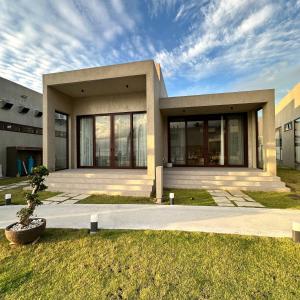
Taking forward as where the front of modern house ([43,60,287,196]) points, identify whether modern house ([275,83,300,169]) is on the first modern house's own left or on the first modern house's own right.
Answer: on the first modern house's own left

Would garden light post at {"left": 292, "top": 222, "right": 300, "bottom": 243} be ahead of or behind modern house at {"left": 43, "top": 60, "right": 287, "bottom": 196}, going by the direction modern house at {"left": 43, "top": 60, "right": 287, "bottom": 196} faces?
ahead

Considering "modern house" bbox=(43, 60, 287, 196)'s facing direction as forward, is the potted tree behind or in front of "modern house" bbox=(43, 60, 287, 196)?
in front

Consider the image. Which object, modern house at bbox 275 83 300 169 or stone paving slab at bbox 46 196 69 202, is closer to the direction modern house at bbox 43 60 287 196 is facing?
the stone paving slab

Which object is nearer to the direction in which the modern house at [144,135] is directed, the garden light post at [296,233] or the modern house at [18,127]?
the garden light post

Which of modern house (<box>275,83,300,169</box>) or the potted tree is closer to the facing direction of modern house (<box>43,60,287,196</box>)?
the potted tree

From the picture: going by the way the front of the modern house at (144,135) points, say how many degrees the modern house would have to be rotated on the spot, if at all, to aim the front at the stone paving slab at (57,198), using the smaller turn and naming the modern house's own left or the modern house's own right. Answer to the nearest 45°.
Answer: approximately 45° to the modern house's own right

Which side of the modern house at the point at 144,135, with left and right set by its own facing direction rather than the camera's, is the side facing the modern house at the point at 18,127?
right

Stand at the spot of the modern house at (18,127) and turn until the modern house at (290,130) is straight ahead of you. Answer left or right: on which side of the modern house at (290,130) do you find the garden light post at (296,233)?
right

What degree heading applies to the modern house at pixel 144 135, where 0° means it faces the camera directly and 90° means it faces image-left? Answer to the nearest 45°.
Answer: approximately 0°
